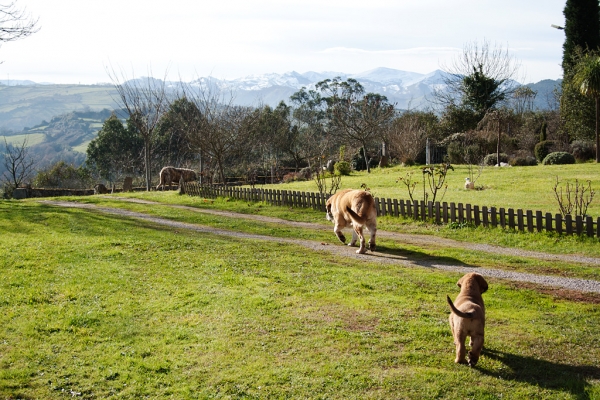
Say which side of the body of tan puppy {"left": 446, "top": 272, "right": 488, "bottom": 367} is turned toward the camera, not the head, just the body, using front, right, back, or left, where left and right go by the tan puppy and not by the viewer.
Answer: back

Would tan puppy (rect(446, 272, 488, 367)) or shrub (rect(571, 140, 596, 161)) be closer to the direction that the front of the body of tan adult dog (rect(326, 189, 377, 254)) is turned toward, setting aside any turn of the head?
the shrub

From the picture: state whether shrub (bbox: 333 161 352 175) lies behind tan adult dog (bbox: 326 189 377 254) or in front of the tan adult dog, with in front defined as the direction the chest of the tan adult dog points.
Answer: in front

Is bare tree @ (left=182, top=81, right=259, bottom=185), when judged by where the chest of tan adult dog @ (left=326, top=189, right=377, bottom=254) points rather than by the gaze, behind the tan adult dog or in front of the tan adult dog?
in front

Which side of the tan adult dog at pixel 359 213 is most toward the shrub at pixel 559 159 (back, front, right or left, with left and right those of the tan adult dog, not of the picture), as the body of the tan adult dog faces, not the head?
right

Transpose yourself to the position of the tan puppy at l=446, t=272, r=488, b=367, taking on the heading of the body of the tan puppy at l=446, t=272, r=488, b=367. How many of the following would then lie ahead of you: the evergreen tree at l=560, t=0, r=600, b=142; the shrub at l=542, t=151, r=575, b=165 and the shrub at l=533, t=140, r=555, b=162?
3

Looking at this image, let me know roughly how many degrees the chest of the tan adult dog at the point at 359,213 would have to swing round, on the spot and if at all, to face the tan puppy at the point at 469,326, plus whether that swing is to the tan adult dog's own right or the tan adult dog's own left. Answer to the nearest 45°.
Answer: approximately 135° to the tan adult dog's own left

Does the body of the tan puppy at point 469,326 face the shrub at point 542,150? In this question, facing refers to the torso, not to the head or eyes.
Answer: yes

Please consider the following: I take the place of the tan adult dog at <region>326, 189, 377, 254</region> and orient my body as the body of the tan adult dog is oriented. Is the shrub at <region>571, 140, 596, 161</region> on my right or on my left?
on my right

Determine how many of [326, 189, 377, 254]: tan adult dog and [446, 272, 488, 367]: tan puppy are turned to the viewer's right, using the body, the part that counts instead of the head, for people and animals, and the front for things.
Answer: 0

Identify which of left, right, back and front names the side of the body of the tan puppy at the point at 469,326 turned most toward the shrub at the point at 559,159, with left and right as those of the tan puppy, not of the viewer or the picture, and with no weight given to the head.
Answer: front

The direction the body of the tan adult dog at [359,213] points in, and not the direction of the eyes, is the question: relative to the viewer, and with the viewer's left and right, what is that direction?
facing away from the viewer and to the left of the viewer
